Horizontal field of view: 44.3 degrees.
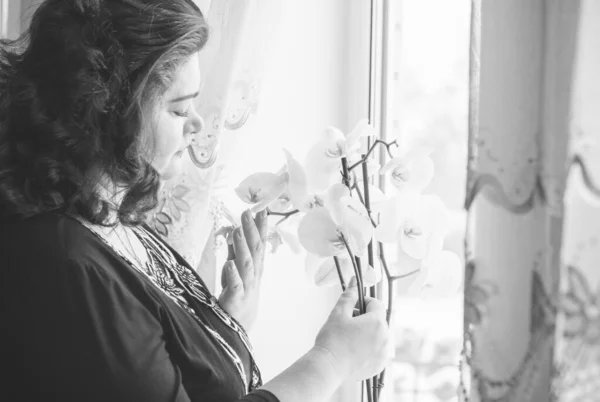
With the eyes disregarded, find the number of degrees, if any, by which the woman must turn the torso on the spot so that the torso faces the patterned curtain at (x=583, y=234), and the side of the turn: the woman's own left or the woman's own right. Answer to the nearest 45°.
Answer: approximately 45° to the woman's own right

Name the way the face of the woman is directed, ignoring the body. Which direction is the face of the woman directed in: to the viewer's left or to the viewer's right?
to the viewer's right

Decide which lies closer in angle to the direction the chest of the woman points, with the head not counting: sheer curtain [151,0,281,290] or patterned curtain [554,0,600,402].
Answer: the patterned curtain

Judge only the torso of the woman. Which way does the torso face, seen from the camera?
to the viewer's right
